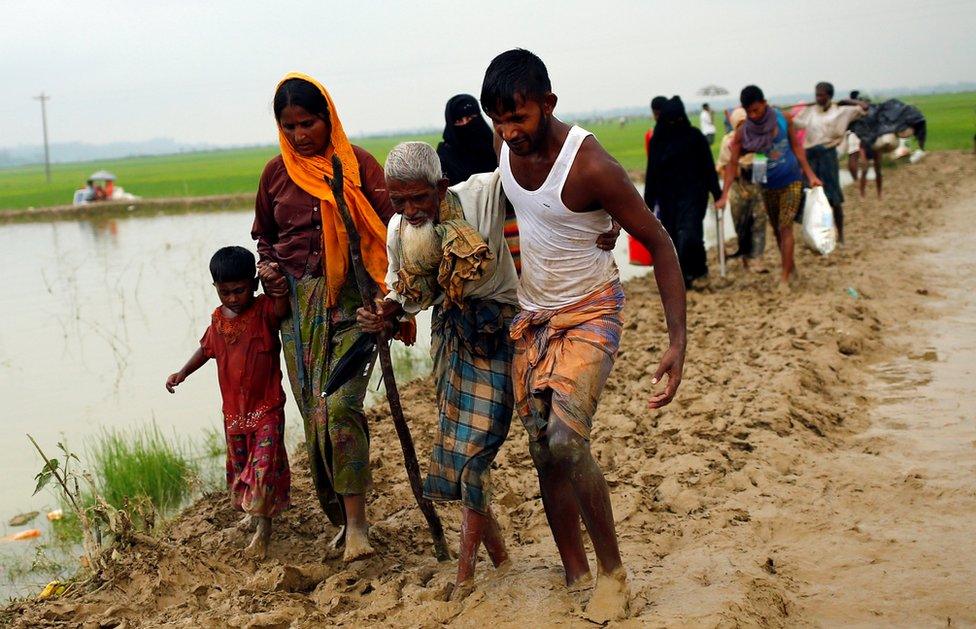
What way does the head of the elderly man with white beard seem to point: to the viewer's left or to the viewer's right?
to the viewer's left

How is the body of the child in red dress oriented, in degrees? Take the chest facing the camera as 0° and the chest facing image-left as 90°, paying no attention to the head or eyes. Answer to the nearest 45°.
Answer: approximately 0°

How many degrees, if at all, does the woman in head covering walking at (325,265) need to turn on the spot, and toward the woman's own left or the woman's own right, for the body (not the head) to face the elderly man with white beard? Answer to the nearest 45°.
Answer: approximately 45° to the woman's own left

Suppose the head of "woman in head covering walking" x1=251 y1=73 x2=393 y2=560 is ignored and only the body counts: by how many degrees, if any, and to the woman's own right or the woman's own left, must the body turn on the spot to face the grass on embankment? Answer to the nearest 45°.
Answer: approximately 135° to the woman's own right

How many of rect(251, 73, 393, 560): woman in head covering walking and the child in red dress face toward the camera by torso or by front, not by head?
2

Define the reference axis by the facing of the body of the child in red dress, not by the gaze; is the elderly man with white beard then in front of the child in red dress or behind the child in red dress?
in front

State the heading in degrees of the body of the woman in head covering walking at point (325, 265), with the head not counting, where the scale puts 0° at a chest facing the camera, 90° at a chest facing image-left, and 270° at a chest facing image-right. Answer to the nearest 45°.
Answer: approximately 0°

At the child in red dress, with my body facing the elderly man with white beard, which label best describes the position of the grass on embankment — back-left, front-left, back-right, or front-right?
back-left

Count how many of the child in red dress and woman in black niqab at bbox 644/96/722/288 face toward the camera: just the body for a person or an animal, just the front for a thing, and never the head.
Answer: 2
